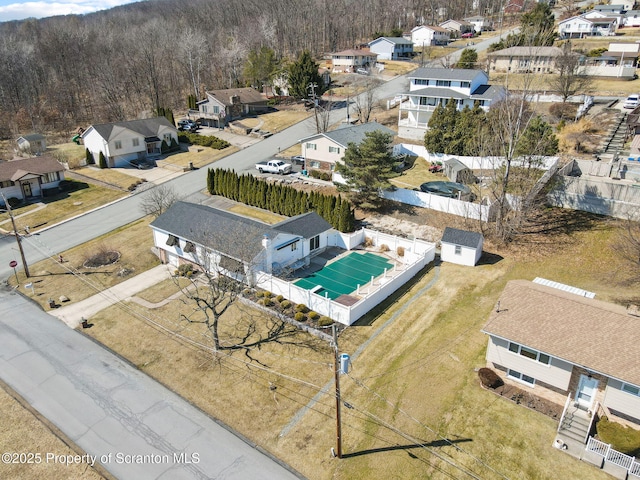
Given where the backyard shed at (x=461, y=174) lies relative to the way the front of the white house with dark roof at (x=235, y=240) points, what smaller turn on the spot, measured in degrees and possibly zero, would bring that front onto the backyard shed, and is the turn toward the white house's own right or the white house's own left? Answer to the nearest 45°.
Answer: approximately 180°

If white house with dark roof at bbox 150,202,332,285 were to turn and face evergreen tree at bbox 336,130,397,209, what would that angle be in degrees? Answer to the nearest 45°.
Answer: approximately 180°

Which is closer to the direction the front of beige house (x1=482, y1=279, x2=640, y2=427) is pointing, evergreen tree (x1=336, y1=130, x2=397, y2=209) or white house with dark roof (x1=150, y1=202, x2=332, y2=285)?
the white house with dark roof

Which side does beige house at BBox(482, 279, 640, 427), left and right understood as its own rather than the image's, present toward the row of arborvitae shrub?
right

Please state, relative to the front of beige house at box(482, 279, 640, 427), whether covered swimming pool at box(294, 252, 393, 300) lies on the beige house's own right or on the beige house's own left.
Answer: on the beige house's own right

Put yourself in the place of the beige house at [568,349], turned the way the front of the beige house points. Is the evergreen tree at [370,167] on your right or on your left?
on your right

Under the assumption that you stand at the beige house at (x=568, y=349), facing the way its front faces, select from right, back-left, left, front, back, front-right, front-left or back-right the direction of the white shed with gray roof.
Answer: right

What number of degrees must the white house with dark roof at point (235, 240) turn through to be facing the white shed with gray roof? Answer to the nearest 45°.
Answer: approximately 135° to its left

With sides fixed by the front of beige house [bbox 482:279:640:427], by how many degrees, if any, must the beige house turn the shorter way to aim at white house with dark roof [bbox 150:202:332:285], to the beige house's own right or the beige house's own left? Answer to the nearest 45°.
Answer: approximately 45° to the beige house's own right

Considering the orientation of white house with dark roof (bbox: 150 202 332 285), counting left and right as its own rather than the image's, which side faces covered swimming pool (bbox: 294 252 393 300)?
left

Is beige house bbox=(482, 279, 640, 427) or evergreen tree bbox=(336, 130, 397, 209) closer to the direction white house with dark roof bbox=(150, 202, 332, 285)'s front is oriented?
the beige house

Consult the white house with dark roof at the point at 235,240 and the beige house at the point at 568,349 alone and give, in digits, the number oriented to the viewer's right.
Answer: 0

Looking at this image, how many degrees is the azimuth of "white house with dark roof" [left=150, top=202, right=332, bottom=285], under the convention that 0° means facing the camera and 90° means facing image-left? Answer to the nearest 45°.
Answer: approximately 45°

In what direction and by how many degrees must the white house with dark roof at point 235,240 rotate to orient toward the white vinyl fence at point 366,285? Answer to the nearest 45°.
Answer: approximately 90° to its left

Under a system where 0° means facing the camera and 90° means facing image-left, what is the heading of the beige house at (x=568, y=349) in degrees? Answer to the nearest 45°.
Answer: approximately 45°
